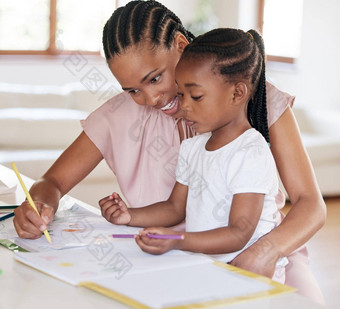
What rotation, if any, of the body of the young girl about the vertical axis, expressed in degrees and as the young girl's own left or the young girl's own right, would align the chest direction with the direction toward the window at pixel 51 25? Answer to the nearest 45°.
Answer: approximately 135° to the young girl's own right

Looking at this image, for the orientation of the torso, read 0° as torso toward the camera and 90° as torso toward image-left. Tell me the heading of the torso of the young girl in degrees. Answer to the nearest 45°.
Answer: approximately 45°

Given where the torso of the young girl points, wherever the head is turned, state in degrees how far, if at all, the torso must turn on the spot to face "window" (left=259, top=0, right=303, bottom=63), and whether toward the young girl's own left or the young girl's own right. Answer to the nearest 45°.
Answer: approximately 135° to the young girl's own right

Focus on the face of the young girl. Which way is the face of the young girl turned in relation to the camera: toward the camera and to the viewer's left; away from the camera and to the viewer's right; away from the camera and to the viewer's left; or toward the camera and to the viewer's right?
toward the camera and to the viewer's left
